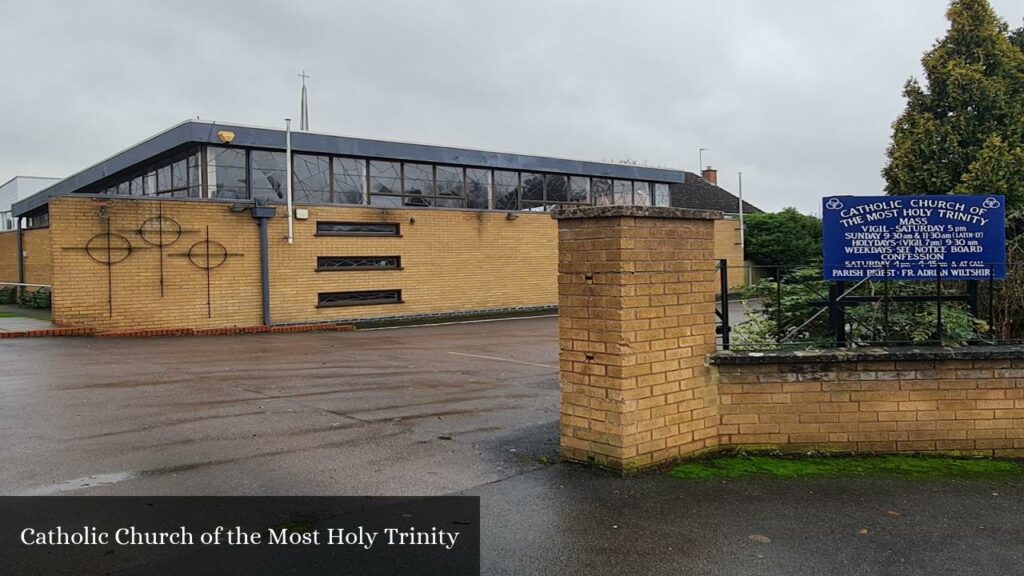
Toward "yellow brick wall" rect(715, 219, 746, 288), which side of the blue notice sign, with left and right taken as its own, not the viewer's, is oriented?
back

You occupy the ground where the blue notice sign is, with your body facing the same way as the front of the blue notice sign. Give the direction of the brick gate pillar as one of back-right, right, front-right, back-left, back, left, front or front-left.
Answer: front-right

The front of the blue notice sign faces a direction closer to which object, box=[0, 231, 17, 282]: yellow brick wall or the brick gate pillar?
the brick gate pillar

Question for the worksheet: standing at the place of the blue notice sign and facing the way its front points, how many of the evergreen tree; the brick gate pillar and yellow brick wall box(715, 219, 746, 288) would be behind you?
2

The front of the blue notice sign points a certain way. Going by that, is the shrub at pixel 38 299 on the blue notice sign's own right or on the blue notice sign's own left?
on the blue notice sign's own right

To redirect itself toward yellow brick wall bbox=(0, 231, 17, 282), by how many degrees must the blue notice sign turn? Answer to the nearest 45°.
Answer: approximately 90° to its right

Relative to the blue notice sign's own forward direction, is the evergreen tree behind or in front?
behind

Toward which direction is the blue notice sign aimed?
toward the camera

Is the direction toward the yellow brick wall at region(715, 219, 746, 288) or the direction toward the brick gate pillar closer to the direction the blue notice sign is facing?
the brick gate pillar

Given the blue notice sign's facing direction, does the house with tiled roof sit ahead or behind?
behind
